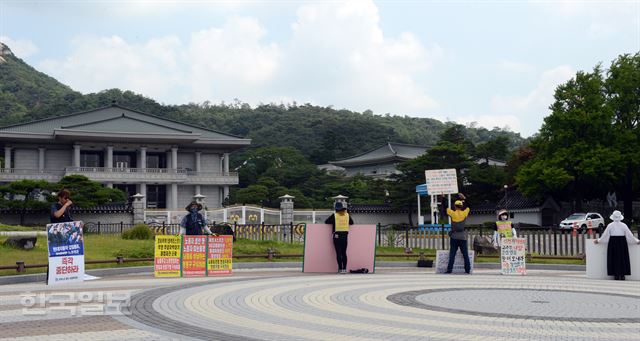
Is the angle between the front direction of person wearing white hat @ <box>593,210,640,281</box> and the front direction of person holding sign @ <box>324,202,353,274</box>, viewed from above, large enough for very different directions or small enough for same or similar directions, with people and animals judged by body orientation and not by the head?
same or similar directions

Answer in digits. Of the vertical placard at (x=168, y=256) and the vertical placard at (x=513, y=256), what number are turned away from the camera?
0

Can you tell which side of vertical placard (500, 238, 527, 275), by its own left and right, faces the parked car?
back

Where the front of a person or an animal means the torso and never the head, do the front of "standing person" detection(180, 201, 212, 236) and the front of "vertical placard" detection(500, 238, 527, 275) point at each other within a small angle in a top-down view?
no

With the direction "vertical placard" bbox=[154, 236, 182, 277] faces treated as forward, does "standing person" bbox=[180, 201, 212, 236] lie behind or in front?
behind

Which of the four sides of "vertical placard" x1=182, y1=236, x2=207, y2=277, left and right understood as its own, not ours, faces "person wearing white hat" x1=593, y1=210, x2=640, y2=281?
left

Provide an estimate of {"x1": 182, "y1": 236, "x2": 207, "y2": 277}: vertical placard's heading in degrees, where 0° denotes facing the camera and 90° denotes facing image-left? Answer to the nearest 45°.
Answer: approximately 0°

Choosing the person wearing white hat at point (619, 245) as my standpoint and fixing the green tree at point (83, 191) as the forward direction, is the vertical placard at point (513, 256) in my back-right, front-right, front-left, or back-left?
front-left

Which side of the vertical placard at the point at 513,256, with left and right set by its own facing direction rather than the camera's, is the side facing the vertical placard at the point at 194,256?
right

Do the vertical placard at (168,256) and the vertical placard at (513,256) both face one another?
no

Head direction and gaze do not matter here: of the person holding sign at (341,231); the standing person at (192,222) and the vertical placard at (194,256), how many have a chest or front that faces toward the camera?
2

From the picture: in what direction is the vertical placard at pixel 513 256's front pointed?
toward the camera

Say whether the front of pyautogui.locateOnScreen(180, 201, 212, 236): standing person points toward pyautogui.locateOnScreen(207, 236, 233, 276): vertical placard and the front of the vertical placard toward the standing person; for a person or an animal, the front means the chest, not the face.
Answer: no

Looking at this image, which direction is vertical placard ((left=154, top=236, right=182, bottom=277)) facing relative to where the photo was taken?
toward the camera

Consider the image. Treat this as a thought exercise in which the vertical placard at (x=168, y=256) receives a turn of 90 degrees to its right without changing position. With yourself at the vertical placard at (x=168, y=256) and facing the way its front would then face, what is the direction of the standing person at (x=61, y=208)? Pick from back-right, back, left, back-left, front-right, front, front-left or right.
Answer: front-left
